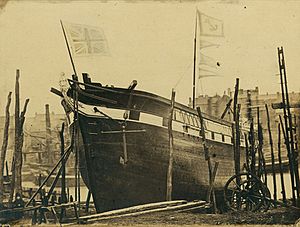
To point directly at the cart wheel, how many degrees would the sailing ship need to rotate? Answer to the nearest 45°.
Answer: approximately 135° to its left

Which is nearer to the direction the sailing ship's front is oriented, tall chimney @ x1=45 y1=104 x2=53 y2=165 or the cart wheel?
the tall chimney

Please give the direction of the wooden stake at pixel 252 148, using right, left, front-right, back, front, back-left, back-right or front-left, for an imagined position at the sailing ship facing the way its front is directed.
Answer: back-left

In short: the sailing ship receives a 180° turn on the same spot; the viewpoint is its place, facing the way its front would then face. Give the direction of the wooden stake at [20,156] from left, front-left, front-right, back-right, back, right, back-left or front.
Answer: back-left

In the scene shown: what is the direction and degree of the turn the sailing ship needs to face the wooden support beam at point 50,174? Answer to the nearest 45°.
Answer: approximately 45° to its right

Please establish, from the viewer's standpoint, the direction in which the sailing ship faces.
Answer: facing the viewer and to the left of the viewer

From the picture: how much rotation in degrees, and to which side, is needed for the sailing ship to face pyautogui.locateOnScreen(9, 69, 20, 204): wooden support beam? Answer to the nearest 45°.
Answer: approximately 45° to its right
